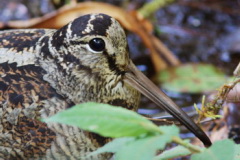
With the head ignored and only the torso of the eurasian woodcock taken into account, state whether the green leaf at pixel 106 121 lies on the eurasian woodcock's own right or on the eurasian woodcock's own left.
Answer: on the eurasian woodcock's own right

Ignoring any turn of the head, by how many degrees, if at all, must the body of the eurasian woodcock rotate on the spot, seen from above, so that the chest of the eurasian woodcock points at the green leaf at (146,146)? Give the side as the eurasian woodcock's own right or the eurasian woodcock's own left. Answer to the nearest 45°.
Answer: approximately 90° to the eurasian woodcock's own right

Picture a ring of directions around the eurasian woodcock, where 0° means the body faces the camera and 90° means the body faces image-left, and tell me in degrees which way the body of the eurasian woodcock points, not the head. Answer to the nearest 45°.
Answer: approximately 270°
